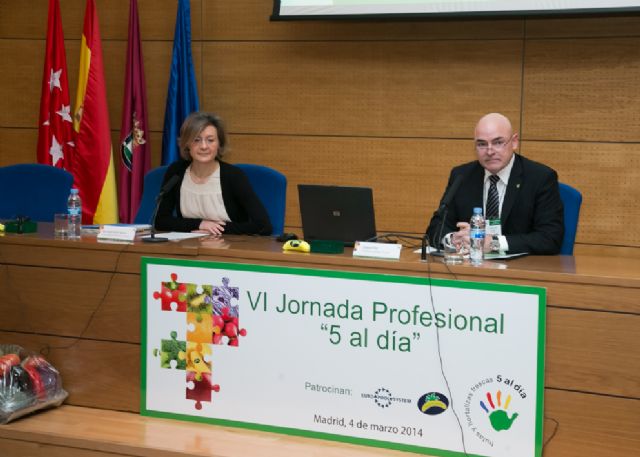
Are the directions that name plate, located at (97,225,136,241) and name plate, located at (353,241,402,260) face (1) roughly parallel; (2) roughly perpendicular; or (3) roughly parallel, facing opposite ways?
roughly parallel

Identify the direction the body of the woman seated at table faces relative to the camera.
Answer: toward the camera

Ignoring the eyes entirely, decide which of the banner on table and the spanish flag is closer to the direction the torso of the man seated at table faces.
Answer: the banner on table

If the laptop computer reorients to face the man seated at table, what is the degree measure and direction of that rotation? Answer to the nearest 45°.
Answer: approximately 45° to its right

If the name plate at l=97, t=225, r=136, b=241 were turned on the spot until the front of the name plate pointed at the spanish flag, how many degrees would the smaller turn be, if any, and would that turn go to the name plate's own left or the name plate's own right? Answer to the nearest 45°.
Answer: approximately 180°

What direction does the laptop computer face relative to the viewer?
away from the camera

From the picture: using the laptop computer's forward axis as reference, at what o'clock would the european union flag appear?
The european union flag is roughly at 11 o'clock from the laptop computer.

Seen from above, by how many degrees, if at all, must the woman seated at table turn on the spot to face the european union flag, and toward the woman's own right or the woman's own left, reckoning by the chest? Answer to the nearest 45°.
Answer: approximately 180°

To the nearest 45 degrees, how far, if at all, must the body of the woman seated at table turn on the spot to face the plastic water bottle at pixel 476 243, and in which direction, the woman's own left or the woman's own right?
approximately 45° to the woman's own left

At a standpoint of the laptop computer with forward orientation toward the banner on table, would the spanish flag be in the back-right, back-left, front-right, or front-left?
back-right

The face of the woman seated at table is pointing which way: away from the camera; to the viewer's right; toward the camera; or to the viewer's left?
toward the camera

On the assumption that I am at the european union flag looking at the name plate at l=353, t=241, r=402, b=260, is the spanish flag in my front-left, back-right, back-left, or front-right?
back-right

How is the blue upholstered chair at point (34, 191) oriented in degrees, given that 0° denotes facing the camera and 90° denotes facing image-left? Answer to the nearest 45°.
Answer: approximately 0°

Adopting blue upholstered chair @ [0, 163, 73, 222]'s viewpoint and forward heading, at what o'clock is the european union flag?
The european union flag is roughly at 8 o'clock from the blue upholstered chair.

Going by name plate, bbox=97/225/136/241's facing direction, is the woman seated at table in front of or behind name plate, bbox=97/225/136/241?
behind

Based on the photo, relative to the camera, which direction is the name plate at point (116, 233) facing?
toward the camera

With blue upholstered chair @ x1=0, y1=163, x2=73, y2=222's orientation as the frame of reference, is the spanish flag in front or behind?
behind

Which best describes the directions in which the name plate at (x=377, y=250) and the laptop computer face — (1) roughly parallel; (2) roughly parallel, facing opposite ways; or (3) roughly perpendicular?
roughly parallel, facing opposite ways
